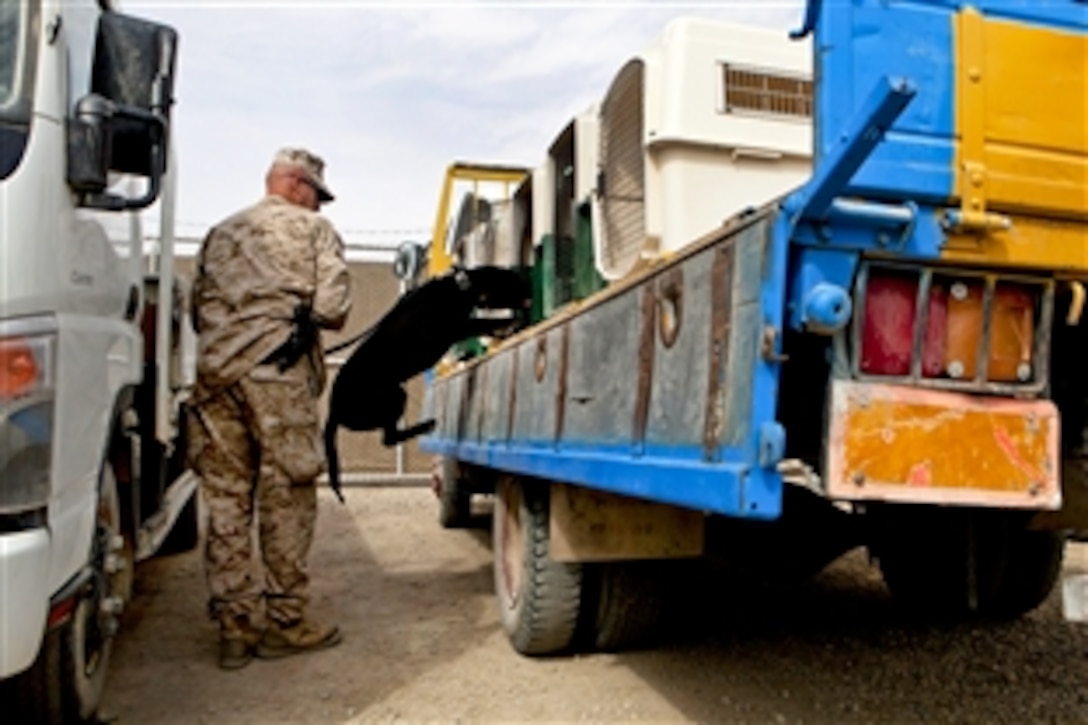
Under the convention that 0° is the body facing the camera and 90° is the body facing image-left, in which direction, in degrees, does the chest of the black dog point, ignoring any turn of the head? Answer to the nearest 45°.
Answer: approximately 270°

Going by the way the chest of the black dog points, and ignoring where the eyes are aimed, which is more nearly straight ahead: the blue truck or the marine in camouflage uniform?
the blue truck

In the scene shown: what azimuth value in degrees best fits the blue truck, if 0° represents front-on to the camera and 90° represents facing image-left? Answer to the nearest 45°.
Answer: approximately 135°

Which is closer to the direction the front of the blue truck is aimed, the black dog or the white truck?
the black dog

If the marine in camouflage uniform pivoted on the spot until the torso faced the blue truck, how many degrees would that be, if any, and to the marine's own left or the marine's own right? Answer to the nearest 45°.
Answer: approximately 90° to the marine's own right

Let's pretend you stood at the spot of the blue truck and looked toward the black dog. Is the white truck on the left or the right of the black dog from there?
left

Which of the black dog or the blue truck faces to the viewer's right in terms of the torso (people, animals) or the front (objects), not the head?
the black dog

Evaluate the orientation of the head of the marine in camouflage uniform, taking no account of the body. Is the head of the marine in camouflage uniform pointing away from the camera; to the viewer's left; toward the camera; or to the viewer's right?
to the viewer's right

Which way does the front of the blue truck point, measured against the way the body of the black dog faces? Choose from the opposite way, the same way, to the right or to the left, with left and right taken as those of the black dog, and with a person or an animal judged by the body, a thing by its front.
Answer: to the left

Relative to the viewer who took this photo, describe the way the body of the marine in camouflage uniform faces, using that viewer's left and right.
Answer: facing away from the viewer and to the right of the viewer

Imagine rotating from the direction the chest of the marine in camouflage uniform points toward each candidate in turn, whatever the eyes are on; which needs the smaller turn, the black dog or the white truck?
the black dog

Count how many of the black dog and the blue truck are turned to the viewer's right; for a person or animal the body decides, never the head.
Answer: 1
